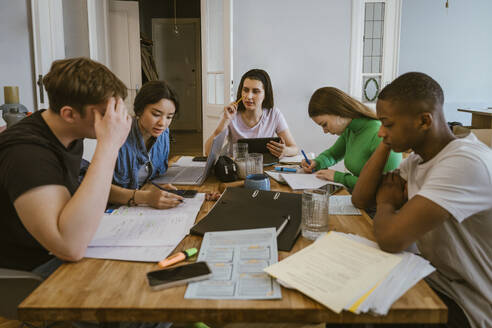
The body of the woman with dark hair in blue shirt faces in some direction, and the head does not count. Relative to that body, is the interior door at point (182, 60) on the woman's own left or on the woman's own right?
on the woman's own left

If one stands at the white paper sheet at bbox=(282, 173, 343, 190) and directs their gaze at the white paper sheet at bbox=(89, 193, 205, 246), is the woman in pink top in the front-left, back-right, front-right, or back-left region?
back-right

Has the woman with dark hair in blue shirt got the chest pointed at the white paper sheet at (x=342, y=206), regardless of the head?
yes

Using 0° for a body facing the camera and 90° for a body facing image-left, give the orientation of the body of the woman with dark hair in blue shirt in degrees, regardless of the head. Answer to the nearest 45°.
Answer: approximately 315°

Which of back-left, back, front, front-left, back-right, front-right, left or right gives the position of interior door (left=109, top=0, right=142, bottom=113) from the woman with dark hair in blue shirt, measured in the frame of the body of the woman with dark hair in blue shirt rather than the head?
back-left

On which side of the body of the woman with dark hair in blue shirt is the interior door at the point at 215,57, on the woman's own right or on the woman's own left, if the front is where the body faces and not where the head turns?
on the woman's own left

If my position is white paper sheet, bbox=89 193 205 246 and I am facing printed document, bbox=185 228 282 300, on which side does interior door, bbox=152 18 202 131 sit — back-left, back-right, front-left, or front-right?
back-left

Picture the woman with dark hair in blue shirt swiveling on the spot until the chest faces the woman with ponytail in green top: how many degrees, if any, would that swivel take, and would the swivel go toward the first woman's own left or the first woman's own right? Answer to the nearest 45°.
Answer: approximately 45° to the first woman's own left
